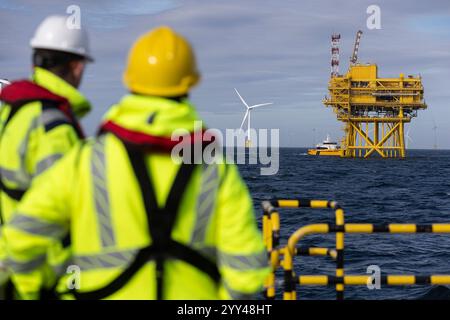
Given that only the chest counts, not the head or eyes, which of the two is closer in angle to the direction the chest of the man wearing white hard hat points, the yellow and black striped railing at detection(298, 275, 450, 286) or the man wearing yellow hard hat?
the yellow and black striped railing

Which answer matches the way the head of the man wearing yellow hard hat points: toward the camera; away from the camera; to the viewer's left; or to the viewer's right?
away from the camera

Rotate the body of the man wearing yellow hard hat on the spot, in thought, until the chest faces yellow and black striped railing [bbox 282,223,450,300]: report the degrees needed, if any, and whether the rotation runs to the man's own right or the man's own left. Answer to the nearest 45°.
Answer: approximately 45° to the man's own right

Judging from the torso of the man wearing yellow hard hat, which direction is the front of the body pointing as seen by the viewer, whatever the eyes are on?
away from the camera

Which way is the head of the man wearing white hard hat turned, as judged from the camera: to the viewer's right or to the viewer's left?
to the viewer's right

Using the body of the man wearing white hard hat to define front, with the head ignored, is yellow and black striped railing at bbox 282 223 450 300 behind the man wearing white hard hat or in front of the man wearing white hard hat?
in front

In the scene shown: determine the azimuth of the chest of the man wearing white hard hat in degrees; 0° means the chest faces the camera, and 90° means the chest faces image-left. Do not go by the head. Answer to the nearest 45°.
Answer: approximately 225°

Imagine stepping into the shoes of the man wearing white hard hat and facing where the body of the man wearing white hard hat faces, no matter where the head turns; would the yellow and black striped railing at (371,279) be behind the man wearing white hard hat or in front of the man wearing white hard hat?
in front

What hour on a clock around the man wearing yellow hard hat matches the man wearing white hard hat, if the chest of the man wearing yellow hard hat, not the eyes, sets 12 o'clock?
The man wearing white hard hat is roughly at 11 o'clock from the man wearing yellow hard hat.

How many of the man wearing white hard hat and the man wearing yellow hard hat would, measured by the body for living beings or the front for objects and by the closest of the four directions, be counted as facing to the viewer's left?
0
